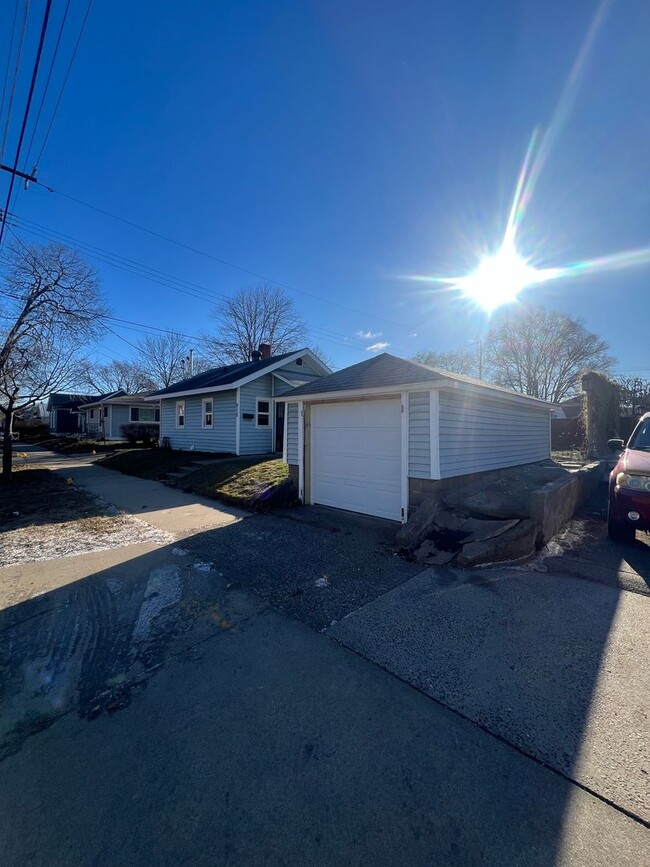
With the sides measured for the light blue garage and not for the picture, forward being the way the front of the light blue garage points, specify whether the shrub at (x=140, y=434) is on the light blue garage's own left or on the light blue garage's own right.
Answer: on the light blue garage's own right

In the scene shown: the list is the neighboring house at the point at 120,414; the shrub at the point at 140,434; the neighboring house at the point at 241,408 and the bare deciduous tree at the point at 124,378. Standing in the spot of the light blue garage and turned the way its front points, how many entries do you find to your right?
4

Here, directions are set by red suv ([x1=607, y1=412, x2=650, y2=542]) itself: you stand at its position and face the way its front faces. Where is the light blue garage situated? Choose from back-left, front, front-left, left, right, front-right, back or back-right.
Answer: right

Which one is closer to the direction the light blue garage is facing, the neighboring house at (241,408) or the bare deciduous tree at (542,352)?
the neighboring house

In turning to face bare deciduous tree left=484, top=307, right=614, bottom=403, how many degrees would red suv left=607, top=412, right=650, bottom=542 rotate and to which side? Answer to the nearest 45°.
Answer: approximately 180°

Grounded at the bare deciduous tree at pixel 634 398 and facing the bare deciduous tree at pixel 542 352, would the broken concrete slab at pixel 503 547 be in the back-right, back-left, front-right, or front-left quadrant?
back-left

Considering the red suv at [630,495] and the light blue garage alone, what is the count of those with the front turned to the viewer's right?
0

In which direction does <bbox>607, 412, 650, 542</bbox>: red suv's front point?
toward the camera

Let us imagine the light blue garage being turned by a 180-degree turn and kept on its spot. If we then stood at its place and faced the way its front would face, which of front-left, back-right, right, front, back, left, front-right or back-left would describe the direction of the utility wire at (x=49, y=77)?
back

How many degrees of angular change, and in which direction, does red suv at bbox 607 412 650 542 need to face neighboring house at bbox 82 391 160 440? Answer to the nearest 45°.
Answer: approximately 90° to its right

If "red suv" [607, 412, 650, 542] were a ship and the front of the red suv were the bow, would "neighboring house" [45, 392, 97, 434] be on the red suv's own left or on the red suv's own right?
on the red suv's own right

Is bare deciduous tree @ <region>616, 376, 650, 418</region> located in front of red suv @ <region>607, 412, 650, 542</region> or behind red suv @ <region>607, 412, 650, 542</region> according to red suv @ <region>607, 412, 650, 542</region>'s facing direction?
behind

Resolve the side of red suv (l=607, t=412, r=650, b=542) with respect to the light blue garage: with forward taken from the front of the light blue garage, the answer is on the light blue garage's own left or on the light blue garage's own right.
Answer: on the light blue garage's own left

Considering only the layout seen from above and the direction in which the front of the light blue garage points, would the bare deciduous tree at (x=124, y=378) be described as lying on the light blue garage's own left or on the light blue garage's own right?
on the light blue garage's own right

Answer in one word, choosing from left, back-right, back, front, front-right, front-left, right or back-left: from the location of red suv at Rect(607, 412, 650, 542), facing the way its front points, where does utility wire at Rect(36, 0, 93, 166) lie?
front-right

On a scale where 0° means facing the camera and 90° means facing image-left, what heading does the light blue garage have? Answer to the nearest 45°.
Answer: approximately 45°

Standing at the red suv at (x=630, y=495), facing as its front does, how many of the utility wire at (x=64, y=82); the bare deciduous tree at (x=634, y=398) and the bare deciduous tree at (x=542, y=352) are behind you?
2

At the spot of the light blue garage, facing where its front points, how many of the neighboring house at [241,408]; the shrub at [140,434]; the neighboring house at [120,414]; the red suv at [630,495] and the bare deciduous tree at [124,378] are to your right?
4

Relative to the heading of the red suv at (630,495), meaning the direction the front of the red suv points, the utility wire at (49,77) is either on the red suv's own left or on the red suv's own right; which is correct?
on the red suv's own right
